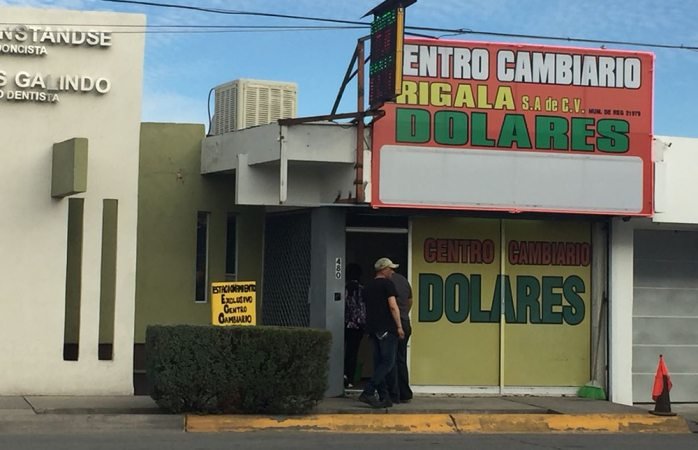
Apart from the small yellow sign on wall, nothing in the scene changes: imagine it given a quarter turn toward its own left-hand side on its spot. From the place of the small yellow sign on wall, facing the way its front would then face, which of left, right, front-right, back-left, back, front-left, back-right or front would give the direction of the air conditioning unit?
left

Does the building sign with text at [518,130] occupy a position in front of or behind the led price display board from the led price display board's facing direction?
behind

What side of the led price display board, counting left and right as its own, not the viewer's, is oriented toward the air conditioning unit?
right

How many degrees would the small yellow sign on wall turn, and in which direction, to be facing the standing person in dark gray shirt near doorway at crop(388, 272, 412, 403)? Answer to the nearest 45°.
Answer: approximately 90° to its left

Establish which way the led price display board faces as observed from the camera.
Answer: facing the viewer and to the left of the viewer

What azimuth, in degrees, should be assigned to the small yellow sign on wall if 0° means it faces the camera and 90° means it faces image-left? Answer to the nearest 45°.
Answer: approximately 0°

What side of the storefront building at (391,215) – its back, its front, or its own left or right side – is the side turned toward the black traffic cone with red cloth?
left

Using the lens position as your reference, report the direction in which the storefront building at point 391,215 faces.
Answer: facing the viewer

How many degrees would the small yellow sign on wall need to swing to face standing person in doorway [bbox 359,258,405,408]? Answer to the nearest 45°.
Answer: approximately 90° to its left
